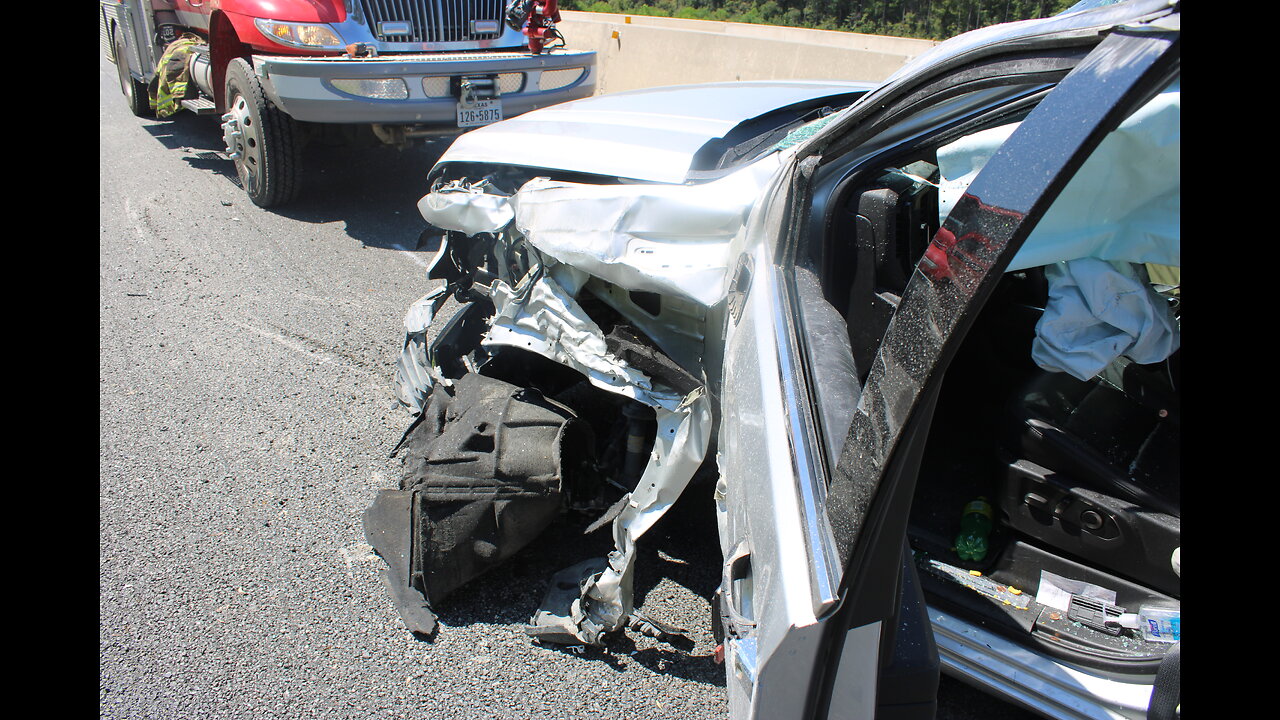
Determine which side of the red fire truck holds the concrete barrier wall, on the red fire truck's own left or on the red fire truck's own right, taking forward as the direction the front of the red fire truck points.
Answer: on the red fire truck's own left

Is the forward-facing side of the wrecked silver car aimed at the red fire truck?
yes

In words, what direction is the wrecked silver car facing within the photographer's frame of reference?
facing away from the viewer and to the left of the viewer

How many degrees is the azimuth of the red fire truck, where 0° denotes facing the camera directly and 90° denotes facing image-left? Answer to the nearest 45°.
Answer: approximately 315°

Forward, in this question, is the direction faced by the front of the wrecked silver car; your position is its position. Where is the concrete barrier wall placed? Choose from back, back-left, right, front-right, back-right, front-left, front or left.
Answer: front-right
